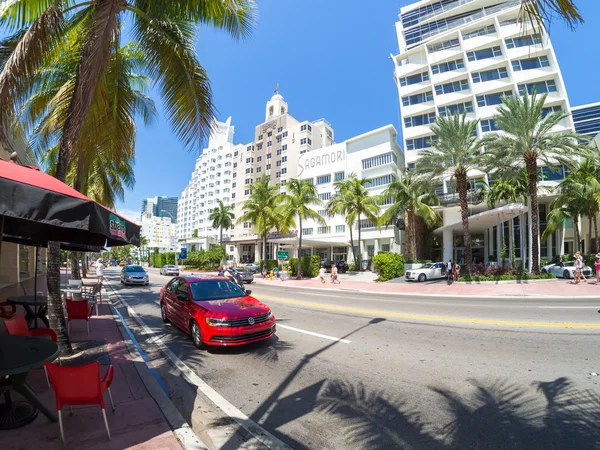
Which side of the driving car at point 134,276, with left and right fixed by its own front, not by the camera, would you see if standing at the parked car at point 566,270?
left

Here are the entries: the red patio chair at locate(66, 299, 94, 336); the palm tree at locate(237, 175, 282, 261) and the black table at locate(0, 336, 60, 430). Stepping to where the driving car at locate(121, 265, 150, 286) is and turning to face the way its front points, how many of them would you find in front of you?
2

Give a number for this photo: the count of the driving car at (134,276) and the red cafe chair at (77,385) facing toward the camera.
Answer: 1

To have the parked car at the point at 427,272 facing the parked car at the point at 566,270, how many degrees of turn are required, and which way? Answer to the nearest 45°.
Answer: approximately 135° to its left

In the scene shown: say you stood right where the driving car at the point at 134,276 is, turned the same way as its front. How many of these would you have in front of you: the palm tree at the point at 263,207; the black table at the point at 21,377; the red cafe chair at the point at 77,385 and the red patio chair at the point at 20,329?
3

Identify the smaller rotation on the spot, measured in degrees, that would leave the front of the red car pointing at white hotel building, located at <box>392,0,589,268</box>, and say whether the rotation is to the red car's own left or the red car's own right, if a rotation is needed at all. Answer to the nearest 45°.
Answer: approximately 90° to the red car's own left

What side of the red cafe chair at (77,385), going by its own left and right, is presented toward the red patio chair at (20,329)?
front

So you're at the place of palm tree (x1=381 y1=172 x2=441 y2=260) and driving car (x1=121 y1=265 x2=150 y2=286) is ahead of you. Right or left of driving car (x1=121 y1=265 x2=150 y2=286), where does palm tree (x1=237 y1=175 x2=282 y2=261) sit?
right

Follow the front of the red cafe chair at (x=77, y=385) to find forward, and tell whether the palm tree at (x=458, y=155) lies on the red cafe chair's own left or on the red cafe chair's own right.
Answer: on the red cafe chair's own right

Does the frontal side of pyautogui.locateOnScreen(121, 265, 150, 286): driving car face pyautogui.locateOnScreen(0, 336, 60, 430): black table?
yes

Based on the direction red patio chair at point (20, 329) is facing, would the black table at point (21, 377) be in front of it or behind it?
in front

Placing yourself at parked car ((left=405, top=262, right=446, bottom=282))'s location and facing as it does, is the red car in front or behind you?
in front

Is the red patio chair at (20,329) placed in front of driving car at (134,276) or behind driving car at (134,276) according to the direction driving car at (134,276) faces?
in front
